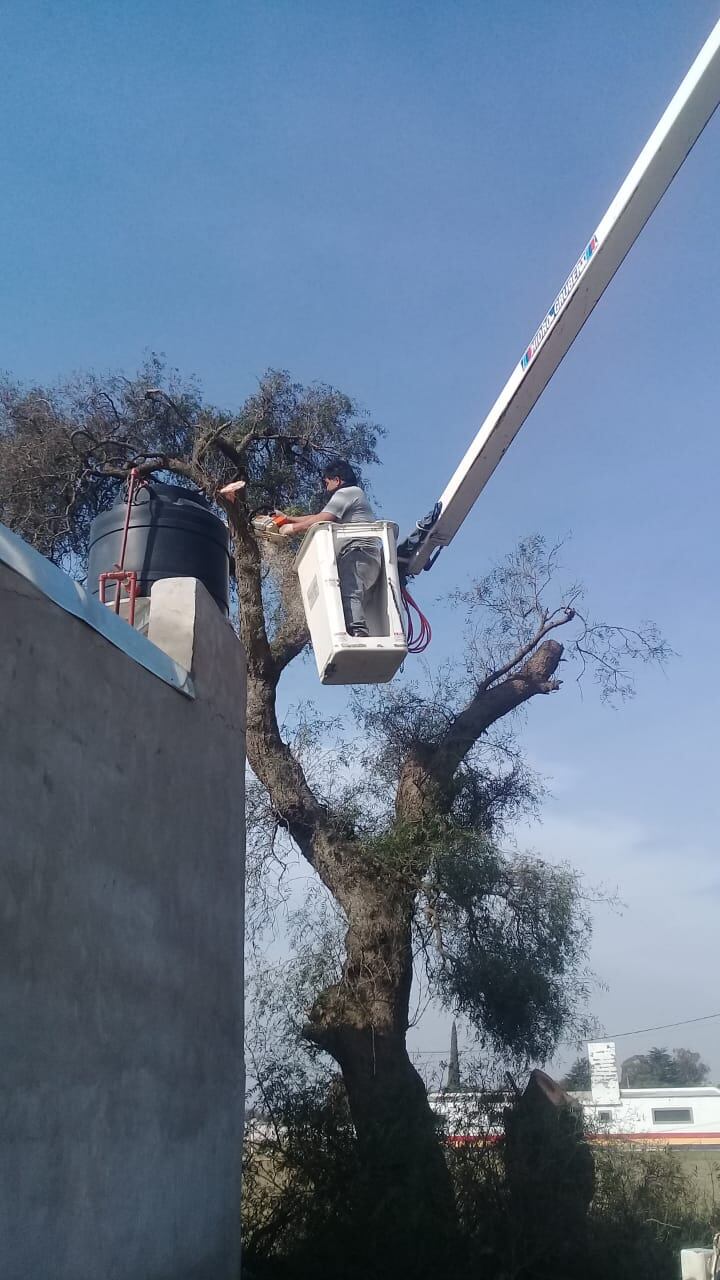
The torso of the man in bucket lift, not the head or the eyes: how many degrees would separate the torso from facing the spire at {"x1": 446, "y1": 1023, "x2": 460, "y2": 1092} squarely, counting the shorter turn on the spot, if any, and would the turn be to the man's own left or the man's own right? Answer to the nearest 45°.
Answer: approximately 90° to the man's own right

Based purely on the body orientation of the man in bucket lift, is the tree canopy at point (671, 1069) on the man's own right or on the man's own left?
on the man's own right

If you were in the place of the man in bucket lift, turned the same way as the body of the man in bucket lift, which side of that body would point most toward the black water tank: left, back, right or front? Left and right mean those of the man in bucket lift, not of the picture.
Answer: front

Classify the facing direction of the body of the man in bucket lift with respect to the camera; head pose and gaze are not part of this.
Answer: to the viewer's left

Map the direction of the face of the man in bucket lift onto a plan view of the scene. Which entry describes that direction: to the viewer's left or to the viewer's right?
to the viewer's left
